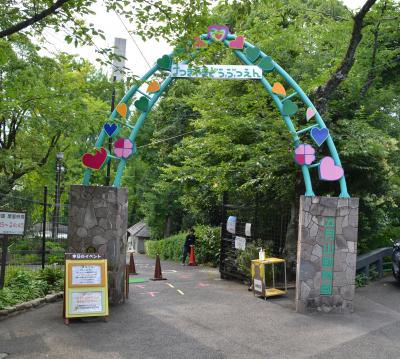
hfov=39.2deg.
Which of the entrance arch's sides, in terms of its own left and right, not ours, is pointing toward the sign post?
right

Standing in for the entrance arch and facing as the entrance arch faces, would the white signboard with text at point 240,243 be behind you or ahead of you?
behind

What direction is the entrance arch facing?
toward the camera

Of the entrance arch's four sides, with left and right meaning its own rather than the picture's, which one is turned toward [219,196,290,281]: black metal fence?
back

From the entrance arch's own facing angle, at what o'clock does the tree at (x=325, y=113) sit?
The tree is roughly at 7 o'clock from the entrance arch.

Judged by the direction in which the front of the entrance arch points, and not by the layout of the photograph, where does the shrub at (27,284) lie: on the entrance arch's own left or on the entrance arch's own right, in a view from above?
on the entrance arch's own right

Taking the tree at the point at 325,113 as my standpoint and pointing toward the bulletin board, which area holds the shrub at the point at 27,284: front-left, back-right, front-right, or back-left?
front-right

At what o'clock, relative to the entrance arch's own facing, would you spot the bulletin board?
The bulletin board is roughly at 2 o'clock from the entrance arch.
